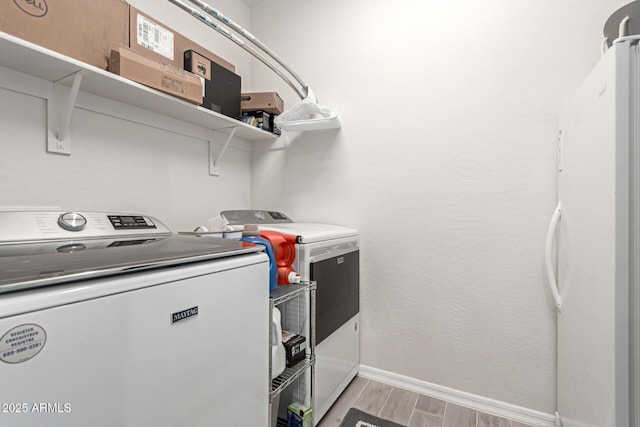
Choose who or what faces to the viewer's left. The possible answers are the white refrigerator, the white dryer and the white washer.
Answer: the white refrigerator

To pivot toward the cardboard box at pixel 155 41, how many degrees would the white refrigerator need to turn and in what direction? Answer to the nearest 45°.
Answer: approximately 45° to its left

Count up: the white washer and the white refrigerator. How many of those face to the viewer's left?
1

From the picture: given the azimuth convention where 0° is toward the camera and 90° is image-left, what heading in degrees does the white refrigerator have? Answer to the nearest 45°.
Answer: approximately 90°
